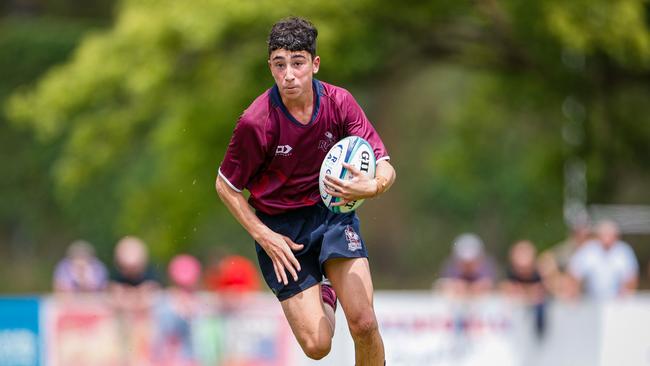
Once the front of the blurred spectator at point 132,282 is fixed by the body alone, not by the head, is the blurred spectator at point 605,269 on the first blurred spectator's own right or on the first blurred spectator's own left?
on the first blurred spectator's own left

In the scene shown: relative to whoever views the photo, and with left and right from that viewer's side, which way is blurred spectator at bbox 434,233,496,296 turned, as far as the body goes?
facing the viewer

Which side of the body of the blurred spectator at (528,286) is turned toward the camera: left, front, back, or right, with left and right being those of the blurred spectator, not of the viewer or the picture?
front

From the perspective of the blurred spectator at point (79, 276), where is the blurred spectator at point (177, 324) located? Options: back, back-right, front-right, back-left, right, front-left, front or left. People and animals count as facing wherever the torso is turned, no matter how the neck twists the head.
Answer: front-left

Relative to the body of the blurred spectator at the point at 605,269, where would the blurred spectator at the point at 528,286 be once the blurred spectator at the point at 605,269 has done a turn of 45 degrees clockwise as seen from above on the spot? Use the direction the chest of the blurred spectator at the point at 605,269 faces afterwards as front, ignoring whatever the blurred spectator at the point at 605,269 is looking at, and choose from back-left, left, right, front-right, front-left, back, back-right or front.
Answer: front

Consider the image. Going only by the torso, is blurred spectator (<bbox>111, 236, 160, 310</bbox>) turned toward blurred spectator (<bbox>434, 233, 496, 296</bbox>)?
no

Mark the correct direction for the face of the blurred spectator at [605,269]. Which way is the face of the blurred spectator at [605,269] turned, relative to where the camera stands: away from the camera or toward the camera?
toward the camera

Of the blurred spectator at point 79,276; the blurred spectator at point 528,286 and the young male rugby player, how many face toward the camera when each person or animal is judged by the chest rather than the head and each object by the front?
3

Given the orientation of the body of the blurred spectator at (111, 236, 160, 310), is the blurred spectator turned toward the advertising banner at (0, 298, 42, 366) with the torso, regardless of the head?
no

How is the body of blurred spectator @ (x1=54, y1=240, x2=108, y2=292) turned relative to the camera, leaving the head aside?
toward the camera

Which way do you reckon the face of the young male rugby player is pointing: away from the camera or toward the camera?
toward the camera

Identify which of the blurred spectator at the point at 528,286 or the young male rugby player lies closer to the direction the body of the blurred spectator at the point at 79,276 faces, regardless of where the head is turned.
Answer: the young male rugby player

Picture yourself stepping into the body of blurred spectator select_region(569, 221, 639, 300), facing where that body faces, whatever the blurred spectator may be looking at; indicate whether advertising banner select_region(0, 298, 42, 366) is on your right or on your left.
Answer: on your right

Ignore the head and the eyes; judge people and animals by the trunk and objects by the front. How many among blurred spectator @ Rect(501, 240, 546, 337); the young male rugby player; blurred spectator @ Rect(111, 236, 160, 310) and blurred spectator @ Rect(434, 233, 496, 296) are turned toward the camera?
4

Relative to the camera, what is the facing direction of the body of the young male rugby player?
toward the camera

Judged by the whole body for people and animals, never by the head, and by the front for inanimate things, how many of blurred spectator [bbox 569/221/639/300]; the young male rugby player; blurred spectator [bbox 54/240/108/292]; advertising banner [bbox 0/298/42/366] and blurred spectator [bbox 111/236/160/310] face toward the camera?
5

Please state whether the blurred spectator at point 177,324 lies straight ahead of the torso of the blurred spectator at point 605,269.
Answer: no

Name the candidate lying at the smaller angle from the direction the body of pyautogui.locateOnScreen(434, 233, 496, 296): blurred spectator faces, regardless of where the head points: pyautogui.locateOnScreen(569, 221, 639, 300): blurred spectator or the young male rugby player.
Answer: the young male rugby player
